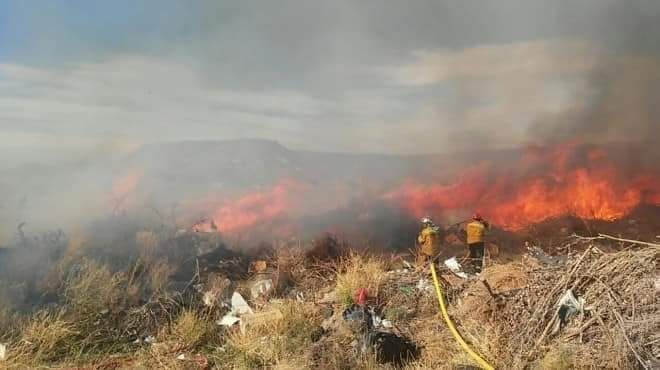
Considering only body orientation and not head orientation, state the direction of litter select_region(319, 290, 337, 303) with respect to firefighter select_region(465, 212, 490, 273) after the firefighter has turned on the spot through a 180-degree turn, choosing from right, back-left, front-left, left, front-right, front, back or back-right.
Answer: front-right

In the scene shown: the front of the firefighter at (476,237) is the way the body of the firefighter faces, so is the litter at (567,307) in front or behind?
behind

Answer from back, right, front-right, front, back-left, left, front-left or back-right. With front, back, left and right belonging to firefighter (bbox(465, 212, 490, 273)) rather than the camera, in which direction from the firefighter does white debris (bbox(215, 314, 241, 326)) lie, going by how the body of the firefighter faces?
back-left

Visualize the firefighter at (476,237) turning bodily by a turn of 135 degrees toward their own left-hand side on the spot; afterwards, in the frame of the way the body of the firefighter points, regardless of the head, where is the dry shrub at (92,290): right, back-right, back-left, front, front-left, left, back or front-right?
front

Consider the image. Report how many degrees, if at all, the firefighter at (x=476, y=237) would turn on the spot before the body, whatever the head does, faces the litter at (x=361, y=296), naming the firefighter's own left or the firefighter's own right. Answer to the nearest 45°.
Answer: approximately 135° to the firefighter's own left

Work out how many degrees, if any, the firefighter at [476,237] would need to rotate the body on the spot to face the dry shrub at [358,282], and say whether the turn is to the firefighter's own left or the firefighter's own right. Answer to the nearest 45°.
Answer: approximately 135° to the firefighter's own left

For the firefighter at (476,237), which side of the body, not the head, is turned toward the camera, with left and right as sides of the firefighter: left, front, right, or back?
back

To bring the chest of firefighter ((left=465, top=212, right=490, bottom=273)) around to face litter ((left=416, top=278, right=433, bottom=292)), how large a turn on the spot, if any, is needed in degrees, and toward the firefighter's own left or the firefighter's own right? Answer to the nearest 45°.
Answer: approximately 180°

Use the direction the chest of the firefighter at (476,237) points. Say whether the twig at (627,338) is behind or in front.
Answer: behind

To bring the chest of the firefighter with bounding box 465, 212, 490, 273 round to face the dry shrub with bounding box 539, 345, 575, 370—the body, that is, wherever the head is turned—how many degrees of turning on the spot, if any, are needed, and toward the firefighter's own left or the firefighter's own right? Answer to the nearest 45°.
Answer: approximately 180°

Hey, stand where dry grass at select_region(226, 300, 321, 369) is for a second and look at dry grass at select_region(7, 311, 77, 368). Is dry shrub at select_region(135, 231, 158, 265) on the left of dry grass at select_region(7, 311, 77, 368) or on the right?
right

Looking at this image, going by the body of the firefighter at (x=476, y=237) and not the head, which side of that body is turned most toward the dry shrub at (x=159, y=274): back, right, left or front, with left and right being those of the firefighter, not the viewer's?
left

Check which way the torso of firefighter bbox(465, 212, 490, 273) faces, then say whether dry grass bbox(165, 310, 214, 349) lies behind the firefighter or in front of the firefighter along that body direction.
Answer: behind

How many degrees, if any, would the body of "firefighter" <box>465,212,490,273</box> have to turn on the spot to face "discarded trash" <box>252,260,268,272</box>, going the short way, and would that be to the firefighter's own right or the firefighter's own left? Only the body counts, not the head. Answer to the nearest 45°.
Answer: approximately 90° to the firefighter's own left

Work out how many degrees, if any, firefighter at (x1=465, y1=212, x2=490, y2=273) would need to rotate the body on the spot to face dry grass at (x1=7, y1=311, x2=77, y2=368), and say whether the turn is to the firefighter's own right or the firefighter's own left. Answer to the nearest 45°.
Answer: approximately 135° to the firefighter's own left
